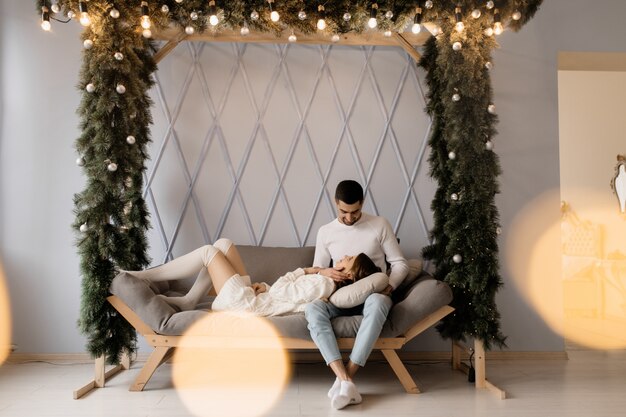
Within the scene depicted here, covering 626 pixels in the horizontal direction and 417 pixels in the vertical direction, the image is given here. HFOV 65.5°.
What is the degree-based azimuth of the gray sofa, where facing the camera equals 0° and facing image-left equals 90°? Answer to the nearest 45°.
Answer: approximately 0°
